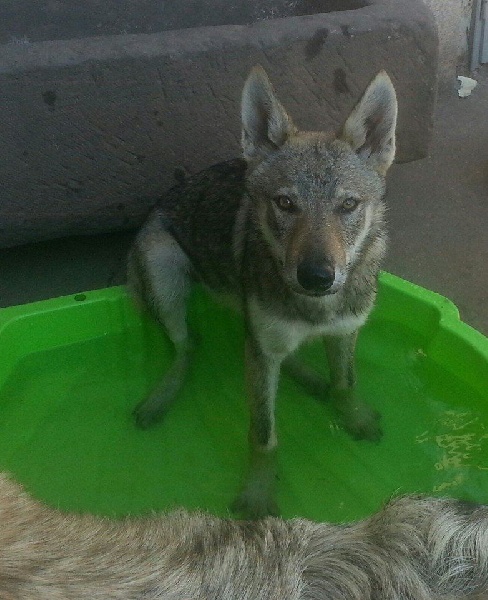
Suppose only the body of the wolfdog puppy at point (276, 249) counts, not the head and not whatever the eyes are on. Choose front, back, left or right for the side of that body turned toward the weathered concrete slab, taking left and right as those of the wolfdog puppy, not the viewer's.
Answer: back
